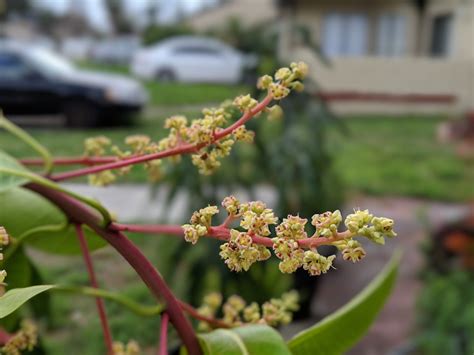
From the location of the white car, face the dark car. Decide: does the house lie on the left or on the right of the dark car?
left

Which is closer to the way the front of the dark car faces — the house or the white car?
the house

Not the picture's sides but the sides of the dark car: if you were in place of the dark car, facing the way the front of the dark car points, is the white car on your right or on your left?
on your left

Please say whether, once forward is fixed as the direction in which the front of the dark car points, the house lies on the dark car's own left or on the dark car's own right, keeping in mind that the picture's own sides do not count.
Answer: on the dark car's own left
